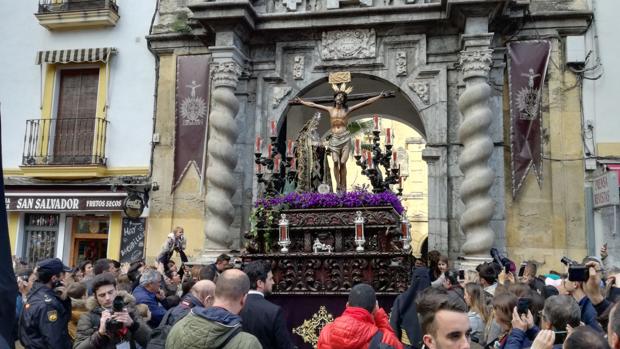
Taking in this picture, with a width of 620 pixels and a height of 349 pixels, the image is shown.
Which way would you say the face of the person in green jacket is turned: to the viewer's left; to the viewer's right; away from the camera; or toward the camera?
away from the camera

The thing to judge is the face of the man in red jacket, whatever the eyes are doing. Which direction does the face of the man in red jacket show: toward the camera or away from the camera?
away from the camera

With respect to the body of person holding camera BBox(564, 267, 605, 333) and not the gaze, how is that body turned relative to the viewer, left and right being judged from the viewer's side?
facing to the left of the viewer

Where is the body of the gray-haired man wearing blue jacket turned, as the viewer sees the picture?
to the viewer's right

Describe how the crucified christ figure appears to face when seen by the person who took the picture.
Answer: facing the viewer

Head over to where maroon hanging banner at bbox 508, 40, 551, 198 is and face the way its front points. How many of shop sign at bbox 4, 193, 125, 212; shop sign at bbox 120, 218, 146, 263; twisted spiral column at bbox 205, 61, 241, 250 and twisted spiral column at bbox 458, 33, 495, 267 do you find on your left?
0

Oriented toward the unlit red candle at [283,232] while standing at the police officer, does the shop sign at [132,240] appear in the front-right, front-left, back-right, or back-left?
front-left

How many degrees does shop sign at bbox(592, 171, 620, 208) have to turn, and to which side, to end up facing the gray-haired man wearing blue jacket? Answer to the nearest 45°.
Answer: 0° — it already faces them

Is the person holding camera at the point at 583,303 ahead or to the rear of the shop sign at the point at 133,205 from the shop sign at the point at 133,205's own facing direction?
ahead

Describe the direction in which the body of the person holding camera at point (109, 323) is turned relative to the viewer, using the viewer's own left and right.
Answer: facing the viewer and to the right of the viewer

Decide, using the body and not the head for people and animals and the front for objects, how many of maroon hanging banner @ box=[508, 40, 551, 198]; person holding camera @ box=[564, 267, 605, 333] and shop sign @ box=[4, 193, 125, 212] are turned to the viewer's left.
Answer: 1

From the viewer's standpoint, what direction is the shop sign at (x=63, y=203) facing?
toward the camera

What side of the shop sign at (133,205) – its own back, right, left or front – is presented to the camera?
front

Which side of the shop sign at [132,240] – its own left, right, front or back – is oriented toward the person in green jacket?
front

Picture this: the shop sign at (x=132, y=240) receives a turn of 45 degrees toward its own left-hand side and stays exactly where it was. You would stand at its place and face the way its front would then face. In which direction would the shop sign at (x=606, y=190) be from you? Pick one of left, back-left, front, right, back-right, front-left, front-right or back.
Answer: front

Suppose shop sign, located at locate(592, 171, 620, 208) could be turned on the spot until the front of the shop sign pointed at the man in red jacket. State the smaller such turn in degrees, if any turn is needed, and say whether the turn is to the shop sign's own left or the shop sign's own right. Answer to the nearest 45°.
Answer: approximately 45° to the shop sign's own left

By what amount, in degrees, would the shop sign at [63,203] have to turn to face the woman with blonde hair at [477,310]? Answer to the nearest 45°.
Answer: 0° — it already faces them
